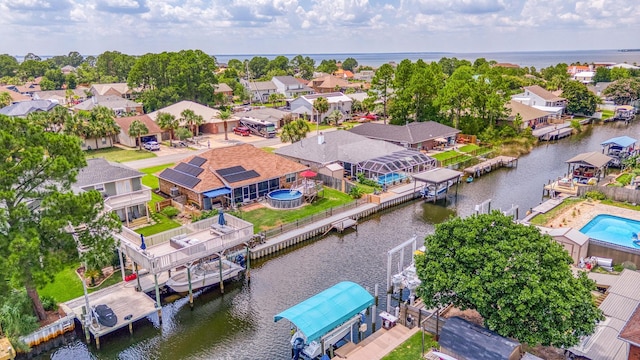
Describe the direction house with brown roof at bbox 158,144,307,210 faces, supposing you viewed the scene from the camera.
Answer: facing away from the viewer and to the left of the viewer

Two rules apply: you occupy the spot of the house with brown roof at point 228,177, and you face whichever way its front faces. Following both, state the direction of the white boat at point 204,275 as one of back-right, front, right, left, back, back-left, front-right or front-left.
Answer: back-left

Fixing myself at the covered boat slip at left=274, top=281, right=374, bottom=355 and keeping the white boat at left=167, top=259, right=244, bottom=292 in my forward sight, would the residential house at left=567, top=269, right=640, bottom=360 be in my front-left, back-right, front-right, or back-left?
back-right

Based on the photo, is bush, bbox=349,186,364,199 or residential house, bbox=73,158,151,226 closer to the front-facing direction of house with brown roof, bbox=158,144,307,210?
the residential house

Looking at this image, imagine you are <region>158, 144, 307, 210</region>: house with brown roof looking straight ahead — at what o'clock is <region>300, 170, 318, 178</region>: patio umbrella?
The patio umbrella is roughly at 4 o'clock from the house with brown roof.

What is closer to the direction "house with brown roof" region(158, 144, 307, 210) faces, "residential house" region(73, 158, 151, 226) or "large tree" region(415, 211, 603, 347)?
the residential house

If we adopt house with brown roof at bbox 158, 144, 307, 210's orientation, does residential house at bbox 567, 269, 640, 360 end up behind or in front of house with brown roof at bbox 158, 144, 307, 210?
behind

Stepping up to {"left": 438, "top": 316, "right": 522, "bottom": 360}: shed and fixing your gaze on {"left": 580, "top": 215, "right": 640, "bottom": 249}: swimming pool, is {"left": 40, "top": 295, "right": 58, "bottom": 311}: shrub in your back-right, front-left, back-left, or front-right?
back-left

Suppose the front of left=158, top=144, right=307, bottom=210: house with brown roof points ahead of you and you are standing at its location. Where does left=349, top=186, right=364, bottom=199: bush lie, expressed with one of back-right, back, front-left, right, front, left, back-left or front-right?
back-right

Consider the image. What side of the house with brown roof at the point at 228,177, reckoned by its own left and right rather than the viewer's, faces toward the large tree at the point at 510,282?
back

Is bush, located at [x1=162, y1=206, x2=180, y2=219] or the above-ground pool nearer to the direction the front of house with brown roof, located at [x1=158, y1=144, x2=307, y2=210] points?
the bush

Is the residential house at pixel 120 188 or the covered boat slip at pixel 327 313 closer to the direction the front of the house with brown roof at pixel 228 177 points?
the residential house
